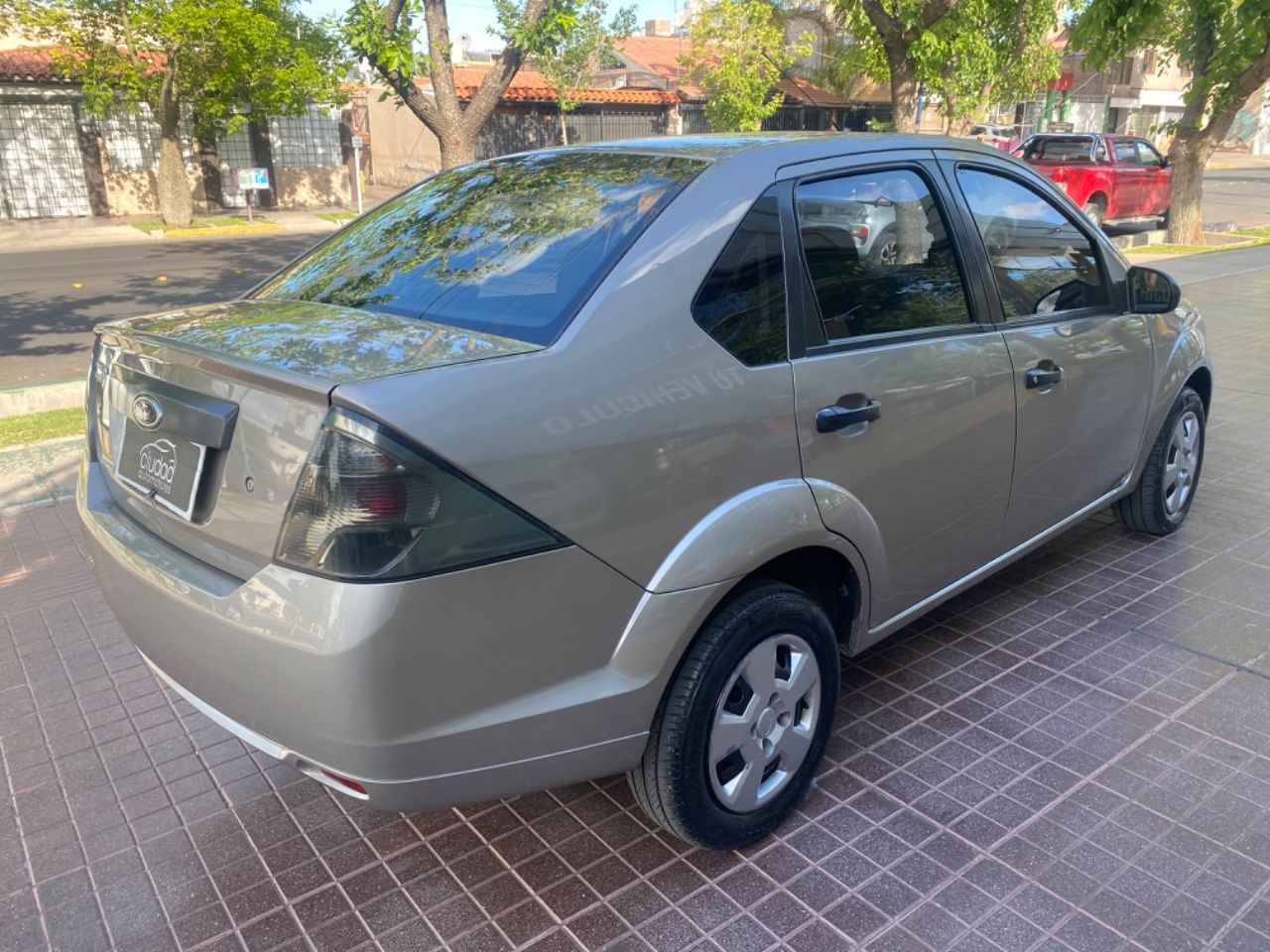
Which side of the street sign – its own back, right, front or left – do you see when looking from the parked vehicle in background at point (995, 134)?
left

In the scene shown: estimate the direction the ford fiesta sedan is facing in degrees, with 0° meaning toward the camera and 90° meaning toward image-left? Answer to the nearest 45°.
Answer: approximately 225°

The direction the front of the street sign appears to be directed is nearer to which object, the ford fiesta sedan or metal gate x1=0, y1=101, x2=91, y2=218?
the ford fiesta sedan

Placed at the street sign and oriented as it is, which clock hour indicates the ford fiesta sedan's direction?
The ford fiesta sedan is roughly at 12 o'clock from the street sign.

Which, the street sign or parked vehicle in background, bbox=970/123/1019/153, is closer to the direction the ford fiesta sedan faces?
the parked vehicle in background

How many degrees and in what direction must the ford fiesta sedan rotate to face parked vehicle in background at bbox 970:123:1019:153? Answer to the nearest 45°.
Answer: approximately 45° to its left

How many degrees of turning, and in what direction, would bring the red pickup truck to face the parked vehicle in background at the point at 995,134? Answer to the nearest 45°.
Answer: approximately 45° to its left

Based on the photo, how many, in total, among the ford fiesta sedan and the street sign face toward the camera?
1

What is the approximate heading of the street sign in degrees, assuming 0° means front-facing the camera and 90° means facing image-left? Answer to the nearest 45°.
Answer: approximately 0°

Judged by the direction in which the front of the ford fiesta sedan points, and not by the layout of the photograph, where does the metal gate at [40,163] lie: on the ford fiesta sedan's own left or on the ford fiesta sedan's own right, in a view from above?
on the ford fiesta sedan's own left
